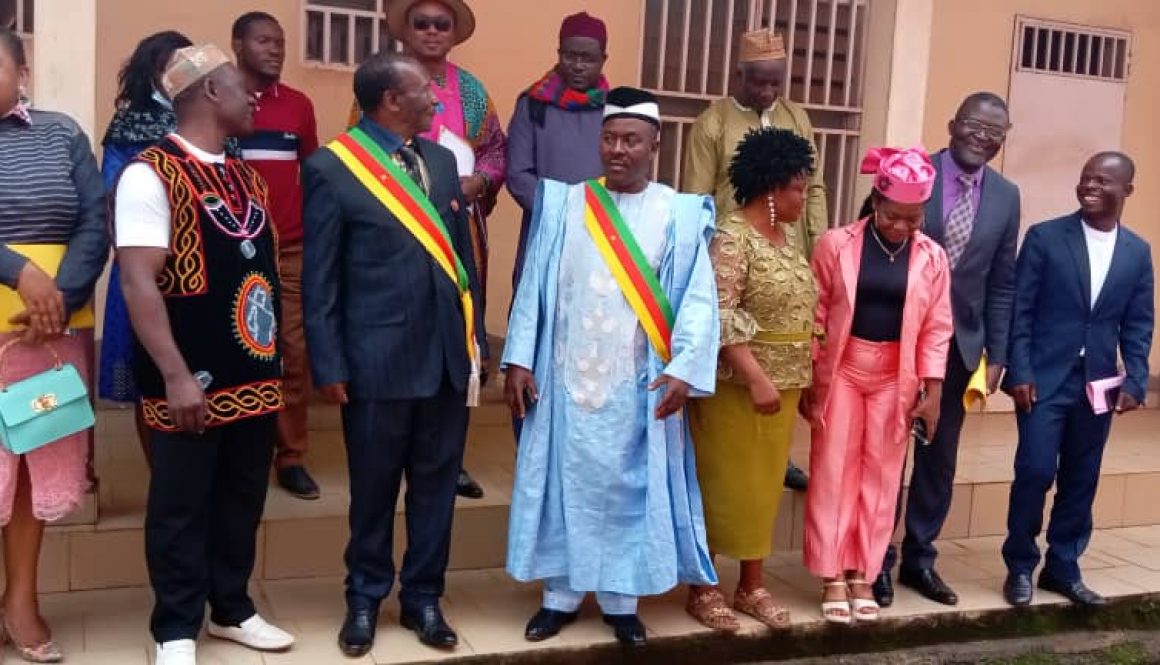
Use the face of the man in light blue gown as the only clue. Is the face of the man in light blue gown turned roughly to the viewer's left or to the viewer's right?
to the viewer's left

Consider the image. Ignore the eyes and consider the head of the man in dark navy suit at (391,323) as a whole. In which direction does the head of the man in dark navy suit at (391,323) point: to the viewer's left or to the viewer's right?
to the viewer's right

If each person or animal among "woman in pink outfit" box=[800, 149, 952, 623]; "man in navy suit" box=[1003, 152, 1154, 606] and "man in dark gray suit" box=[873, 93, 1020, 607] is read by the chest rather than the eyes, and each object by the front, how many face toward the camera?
3

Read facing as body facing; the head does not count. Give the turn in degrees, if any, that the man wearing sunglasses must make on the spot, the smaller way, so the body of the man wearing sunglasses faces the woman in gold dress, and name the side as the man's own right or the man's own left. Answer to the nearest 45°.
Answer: approximately 45° to the man's own left

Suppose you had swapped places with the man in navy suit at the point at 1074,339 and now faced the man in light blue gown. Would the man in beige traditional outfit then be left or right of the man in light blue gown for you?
right

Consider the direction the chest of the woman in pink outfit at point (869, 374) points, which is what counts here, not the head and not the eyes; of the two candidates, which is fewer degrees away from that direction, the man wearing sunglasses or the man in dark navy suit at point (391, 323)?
the man in dark navy suit
